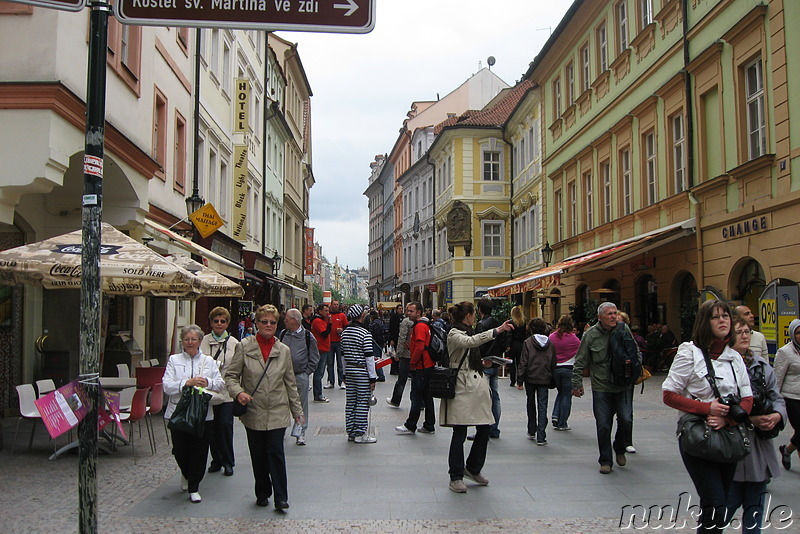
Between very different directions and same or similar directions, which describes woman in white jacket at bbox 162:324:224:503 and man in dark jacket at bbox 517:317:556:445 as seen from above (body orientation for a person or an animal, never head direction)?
very different directions

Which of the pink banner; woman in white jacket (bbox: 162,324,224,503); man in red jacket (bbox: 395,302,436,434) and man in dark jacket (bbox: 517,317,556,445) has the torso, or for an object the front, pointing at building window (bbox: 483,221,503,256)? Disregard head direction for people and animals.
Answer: the man in dark jacket

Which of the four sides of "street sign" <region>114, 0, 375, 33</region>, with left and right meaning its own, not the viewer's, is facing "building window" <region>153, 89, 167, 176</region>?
back

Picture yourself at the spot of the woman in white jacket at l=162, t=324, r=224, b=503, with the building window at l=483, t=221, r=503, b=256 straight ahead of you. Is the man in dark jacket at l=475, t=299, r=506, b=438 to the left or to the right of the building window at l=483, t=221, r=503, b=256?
right

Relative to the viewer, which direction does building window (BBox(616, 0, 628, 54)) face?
to the viewer's left

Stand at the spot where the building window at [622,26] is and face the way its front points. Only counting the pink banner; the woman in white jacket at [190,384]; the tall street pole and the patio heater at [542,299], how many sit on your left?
3

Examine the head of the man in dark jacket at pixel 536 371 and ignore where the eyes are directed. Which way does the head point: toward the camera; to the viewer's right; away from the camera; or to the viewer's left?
away from the camera

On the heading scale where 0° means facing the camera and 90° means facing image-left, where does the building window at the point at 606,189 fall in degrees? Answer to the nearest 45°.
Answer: approximately 90°

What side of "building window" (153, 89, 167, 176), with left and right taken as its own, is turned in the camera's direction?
right

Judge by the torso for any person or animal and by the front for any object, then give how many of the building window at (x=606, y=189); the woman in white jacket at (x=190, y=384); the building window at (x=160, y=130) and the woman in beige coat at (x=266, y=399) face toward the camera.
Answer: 2

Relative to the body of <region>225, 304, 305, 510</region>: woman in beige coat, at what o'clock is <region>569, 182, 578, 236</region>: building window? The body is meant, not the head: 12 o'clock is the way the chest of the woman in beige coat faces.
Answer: The building window is roughly at 7 o'clock from the woman in beige coat.

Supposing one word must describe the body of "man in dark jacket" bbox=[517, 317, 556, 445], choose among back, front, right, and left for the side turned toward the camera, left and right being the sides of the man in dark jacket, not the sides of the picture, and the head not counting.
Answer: back

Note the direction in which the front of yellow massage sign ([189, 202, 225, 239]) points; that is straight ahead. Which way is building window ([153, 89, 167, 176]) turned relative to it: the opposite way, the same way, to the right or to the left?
to the left
